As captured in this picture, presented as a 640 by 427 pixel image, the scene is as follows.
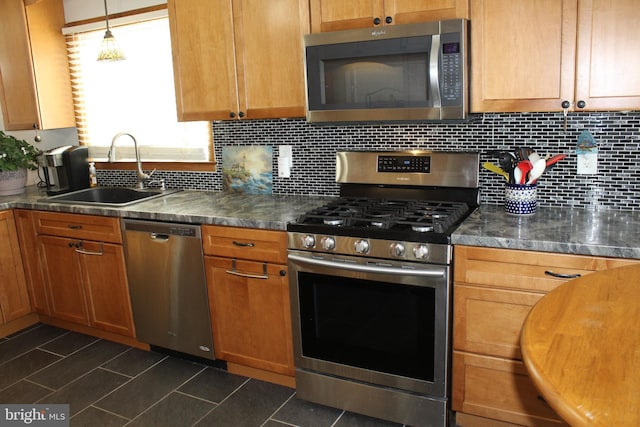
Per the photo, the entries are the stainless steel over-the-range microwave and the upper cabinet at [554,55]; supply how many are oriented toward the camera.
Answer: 2

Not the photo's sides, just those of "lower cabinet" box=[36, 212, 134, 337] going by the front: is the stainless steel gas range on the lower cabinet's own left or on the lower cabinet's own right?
on the lower cabinet's own left

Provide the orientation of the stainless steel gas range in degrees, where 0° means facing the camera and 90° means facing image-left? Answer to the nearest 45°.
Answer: approximately 45°

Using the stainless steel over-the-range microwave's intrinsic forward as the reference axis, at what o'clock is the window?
The window is roughly at 4 o'clock from the stainless steel over-the-range microwave.

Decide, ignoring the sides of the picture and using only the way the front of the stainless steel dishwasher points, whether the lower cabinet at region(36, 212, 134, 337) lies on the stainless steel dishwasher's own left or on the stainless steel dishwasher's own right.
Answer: on the stainless steel dishwasher's own right

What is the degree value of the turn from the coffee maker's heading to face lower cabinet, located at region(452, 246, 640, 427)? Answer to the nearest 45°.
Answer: approximately 90° to its left

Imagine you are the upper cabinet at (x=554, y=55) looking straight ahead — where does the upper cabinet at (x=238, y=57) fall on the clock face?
the upper cabinet at (x=238, y=57) is roughly at 3 o'clock from the upper cabinet at (x=554, y=55).

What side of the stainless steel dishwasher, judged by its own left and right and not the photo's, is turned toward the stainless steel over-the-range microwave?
left

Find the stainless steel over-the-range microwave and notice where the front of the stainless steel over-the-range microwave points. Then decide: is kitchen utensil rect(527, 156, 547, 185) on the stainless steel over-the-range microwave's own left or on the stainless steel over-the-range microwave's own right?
on the stainless steel over-the-range microwave's own left

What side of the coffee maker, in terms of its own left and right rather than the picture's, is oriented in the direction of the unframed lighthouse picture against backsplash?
left

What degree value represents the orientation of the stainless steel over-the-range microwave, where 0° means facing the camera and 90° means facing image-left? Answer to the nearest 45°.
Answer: approximately 0°
